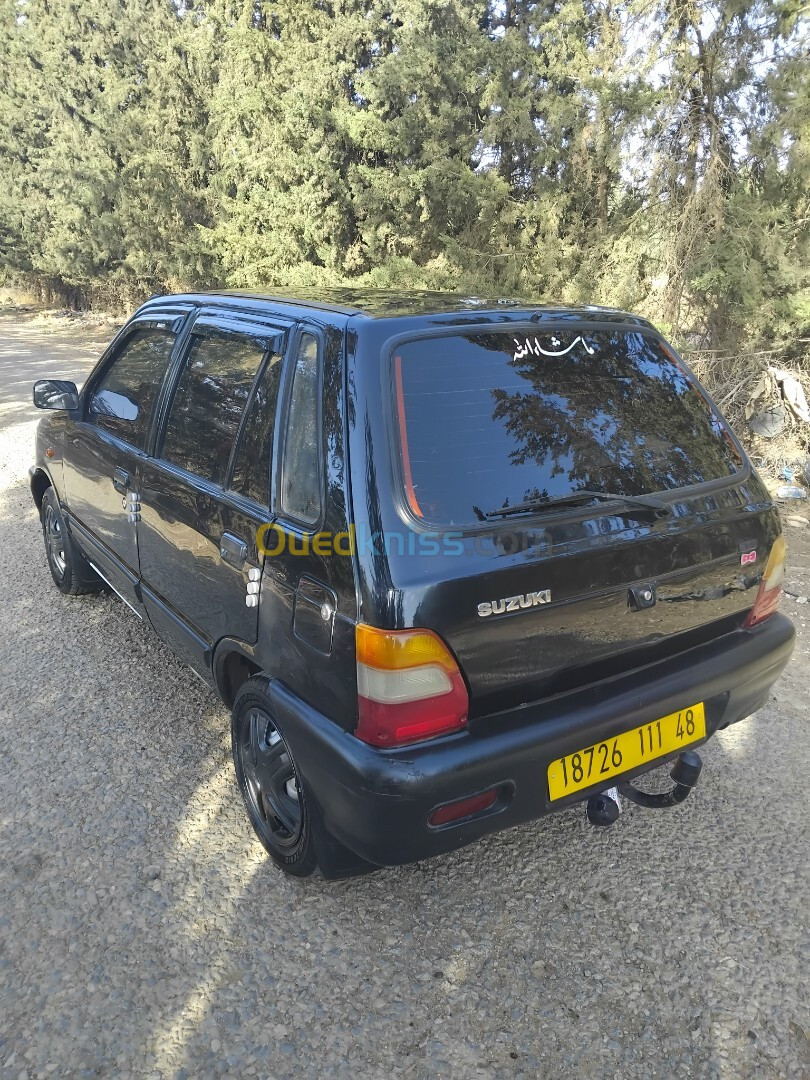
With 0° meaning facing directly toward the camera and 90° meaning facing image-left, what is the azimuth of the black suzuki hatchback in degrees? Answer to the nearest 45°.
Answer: approximately 135°
